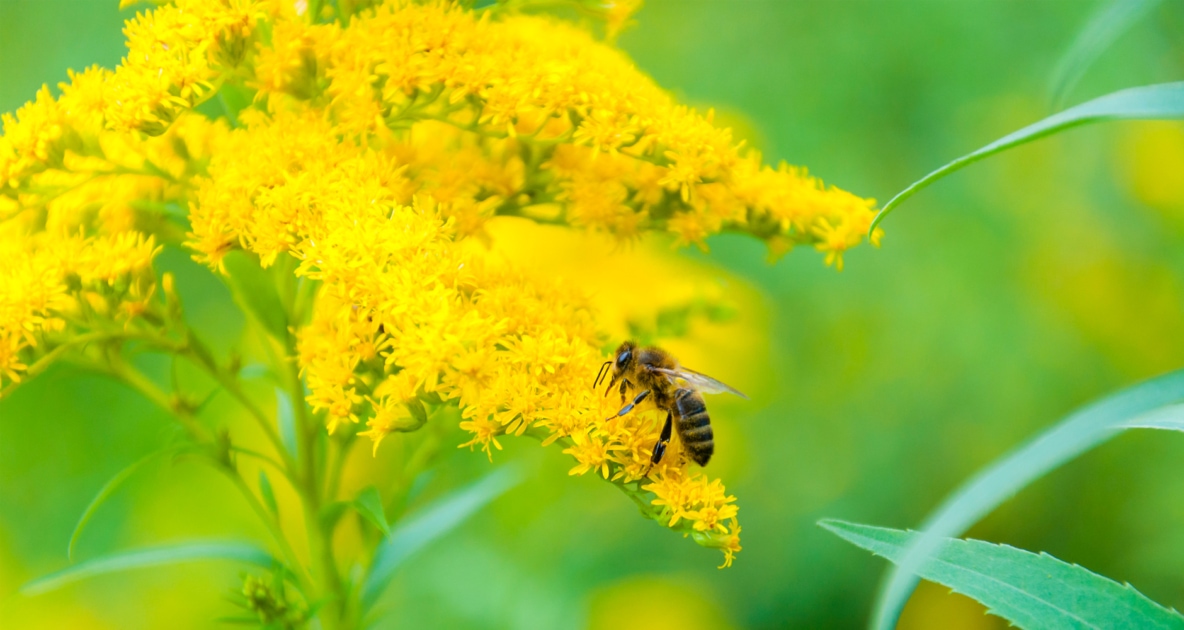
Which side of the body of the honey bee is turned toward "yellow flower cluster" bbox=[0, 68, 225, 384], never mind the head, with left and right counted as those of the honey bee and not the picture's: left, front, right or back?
front

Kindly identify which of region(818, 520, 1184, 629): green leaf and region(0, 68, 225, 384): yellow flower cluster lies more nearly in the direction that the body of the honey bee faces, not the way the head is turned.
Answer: the yellow flower cluster

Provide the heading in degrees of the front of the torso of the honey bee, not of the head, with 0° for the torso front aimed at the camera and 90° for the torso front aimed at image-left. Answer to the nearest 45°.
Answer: approximately 90°

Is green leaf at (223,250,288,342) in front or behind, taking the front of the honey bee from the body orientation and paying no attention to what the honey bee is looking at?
in front

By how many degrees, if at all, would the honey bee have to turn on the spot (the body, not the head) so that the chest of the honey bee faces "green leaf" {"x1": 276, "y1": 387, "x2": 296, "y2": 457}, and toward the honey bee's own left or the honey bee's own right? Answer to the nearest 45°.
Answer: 0° — it already faces it
